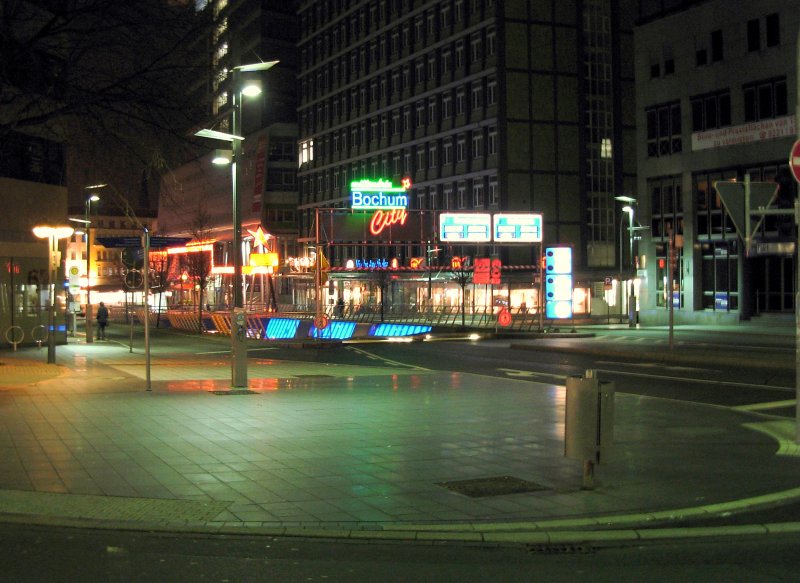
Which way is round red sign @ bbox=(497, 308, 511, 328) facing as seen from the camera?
toward the camera

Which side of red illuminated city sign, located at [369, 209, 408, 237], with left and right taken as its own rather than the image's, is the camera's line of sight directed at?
front

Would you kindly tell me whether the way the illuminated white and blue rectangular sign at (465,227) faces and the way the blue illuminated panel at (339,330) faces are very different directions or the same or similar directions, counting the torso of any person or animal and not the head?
same or similar directions

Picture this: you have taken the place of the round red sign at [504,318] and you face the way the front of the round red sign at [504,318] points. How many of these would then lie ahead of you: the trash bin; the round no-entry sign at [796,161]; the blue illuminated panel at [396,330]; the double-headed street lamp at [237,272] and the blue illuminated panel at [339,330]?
3

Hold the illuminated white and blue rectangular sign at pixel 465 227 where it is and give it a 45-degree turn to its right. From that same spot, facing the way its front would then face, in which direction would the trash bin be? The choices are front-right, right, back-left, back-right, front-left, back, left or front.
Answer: front-left

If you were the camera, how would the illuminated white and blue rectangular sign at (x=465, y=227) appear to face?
facing the viewer

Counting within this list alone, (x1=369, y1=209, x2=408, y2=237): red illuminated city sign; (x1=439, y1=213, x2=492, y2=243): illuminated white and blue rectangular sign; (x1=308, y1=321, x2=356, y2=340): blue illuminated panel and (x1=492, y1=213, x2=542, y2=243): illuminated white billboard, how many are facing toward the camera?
4

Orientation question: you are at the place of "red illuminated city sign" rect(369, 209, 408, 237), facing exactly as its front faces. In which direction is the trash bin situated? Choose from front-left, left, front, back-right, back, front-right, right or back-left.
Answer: front

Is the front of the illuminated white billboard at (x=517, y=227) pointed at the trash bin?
yes

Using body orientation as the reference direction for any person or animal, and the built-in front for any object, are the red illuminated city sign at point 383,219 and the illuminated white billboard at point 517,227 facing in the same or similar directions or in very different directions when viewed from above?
same or similar directions

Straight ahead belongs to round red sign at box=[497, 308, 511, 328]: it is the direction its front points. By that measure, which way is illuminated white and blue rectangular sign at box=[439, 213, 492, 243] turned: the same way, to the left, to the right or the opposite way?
the same way

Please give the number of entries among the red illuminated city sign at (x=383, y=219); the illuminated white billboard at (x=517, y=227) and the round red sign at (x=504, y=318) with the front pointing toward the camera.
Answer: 3

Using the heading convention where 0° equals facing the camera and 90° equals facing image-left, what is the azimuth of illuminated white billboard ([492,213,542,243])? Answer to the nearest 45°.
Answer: approximately 0°

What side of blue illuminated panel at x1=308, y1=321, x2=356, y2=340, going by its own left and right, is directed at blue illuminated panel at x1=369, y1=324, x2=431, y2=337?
left

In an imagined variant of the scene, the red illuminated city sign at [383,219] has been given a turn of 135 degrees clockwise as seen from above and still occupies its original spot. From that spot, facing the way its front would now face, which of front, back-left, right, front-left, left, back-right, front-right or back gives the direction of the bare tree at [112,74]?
back-left

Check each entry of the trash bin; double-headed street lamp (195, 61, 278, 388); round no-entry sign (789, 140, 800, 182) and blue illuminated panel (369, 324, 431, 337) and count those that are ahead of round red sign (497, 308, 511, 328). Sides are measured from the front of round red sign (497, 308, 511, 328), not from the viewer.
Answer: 3

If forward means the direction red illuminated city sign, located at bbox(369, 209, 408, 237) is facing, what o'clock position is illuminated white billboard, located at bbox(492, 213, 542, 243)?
The illuminated white billboard is roughly at 9 o'clock from the red illuminated city sign.

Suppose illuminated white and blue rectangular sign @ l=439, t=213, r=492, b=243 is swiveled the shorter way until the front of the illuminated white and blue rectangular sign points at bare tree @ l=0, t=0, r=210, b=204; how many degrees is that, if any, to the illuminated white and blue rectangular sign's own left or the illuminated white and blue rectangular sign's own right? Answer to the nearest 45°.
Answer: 0° — it already faces it
